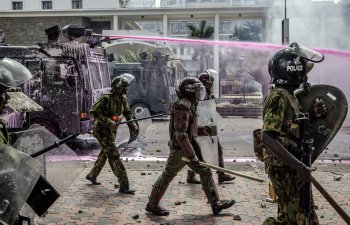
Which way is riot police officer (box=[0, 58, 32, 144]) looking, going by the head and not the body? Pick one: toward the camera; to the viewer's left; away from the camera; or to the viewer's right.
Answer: to the viewer's right

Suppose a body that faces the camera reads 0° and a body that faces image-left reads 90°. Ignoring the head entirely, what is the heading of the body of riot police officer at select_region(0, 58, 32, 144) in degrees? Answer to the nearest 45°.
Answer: approximately 270°
